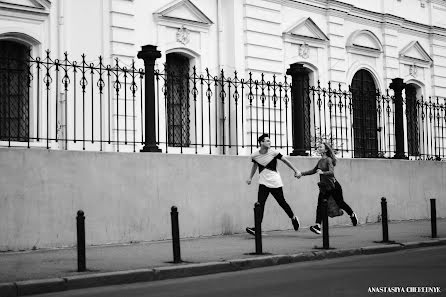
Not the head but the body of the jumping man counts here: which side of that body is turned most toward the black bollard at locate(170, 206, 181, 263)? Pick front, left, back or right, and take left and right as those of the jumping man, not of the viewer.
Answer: front

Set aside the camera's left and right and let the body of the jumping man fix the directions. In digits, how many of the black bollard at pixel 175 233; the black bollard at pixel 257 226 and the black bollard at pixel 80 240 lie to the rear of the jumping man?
0

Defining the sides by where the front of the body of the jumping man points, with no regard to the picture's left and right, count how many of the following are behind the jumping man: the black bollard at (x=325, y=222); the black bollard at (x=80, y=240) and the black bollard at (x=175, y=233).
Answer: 0

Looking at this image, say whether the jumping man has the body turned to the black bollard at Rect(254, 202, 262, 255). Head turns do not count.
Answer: yes

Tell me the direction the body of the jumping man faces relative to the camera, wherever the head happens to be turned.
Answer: toward the camera

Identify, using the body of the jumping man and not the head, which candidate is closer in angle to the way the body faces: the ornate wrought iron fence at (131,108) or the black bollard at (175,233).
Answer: the black bollard

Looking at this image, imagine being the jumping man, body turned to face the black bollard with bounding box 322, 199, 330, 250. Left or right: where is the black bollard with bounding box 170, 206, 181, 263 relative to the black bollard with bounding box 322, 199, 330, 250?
right

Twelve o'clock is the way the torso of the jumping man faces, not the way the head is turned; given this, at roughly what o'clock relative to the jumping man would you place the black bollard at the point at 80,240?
The black bollard is roughly at 1 o'clock from the jumping man.

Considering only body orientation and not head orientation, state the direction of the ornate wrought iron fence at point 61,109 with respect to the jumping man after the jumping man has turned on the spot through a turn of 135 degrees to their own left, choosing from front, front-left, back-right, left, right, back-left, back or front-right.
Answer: left
